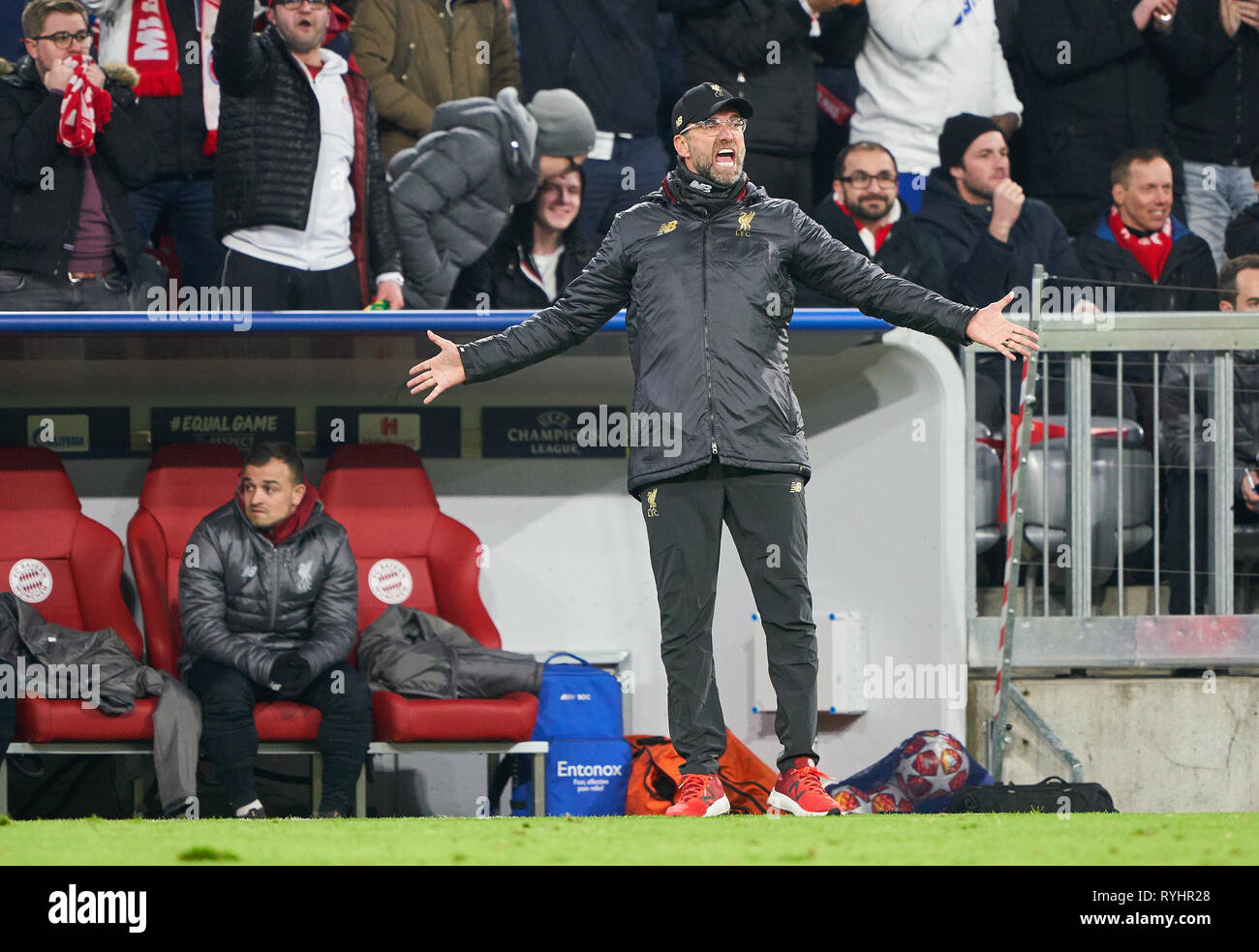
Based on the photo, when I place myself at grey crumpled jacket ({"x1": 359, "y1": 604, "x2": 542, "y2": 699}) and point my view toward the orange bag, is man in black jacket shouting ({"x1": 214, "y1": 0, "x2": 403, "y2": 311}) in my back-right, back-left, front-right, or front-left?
back-left

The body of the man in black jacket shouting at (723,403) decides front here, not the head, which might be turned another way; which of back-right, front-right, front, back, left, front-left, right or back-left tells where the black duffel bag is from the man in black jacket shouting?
back-left

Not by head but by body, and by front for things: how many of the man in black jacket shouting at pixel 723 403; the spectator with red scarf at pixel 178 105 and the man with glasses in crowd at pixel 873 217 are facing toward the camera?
3

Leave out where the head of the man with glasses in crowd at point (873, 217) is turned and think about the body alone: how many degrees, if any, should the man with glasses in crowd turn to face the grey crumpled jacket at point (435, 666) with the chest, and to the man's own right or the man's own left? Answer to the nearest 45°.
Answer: approximately 45° to the man's own right

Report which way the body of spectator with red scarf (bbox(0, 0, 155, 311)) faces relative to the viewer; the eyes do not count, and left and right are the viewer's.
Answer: facing the viewer and to the right of the viewer

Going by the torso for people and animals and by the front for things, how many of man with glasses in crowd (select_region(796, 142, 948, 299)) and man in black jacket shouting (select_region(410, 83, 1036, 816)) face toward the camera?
2

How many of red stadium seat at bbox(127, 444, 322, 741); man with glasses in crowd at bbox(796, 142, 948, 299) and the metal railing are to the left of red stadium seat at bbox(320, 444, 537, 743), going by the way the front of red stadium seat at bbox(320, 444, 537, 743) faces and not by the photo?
2

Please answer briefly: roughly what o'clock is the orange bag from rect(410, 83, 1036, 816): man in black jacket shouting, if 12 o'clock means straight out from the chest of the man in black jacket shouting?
The orange bag is roughly at 6 o'clock from the man in black jacket shouting.

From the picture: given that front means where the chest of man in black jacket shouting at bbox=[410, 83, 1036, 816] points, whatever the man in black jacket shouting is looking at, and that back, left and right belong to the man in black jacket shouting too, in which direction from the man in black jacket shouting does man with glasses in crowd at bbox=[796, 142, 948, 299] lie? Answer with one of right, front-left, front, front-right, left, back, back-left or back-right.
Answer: back
